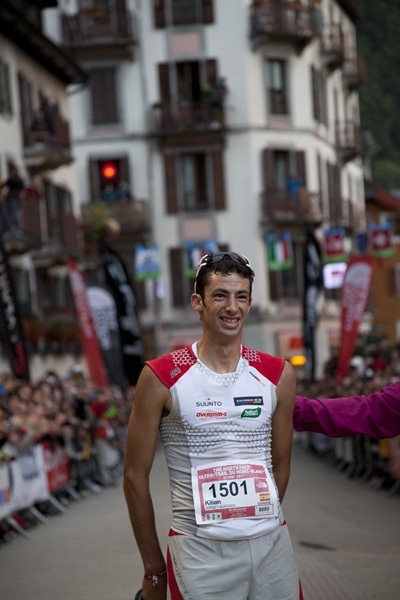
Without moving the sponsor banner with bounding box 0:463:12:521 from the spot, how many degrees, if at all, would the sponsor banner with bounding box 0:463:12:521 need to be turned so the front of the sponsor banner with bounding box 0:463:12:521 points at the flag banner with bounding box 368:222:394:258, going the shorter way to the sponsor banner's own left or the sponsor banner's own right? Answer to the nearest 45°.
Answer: approximately 90° to the sponsor banner's own left

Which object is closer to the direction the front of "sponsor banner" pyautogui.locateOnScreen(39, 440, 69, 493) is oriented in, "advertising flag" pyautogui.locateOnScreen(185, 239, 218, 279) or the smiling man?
the smiling man

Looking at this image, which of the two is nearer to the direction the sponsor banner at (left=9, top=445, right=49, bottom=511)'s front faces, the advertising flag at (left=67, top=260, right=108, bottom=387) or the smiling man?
the smiling man

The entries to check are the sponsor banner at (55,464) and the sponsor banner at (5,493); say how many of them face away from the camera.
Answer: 0

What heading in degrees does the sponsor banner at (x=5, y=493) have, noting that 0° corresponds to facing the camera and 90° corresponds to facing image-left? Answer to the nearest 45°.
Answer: approximately 315°

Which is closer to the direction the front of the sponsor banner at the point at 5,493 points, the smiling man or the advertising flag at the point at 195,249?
the smiling man

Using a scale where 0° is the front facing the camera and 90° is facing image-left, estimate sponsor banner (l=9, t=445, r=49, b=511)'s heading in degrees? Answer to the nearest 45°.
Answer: approximately 315°

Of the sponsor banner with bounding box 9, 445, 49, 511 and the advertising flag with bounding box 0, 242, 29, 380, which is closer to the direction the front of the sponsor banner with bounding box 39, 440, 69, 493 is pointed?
the sponsor banner

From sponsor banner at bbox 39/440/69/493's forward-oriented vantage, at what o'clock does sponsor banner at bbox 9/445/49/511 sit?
sponsor banner at bbox 9/445/49/511 is roughly at 2 o'clock from sponsor banner at bbox 39/440/69/493.

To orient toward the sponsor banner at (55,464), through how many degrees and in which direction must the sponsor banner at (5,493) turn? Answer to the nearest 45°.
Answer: approximately 135° to its left

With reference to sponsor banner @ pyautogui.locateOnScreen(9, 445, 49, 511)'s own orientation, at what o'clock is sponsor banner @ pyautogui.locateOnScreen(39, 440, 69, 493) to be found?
sponsor banner @ pyautogui.locateOnScreen(39, 440, 69, 493) is roughly at 8 o'clock from sponsor banner @ pyautogui.locateOnScreen(9, 445, 49, 511).
